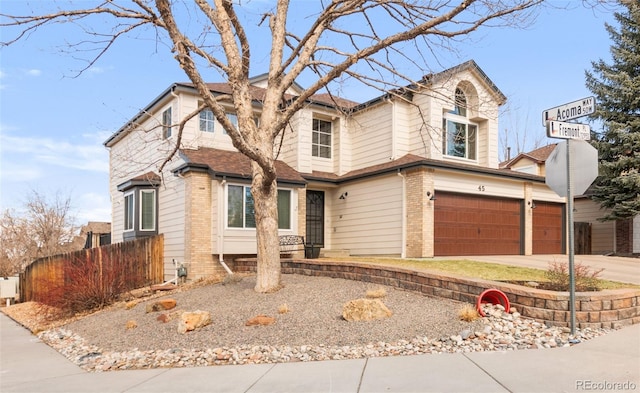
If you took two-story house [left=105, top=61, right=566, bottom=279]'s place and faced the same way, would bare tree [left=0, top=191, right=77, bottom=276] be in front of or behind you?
behind

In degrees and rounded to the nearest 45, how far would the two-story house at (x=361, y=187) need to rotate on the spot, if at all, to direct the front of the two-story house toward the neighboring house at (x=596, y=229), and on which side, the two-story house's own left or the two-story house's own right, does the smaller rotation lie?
approximately 90° to the two-story house's own left

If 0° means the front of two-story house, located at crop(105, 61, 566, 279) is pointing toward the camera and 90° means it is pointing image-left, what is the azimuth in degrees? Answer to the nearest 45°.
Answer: approximately 315°

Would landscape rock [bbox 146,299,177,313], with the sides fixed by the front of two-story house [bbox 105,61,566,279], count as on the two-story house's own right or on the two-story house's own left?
on the two-story house's own right

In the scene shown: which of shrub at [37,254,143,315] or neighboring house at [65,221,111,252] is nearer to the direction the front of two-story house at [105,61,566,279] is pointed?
the shrub

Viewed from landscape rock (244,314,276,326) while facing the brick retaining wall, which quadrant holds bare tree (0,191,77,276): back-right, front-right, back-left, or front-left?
back-left

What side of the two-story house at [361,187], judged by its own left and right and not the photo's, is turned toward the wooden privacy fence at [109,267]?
right

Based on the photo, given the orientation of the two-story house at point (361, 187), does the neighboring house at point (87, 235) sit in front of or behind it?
behind

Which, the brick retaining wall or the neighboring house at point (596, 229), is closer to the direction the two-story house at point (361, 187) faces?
the brick retaining wall

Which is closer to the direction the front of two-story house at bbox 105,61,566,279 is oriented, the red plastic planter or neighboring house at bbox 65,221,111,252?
the red plastic planter

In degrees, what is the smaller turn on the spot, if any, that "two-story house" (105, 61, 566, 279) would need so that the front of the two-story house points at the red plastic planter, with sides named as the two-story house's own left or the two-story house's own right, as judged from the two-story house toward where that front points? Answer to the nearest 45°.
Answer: approximately 45° to the two-story house's own right
